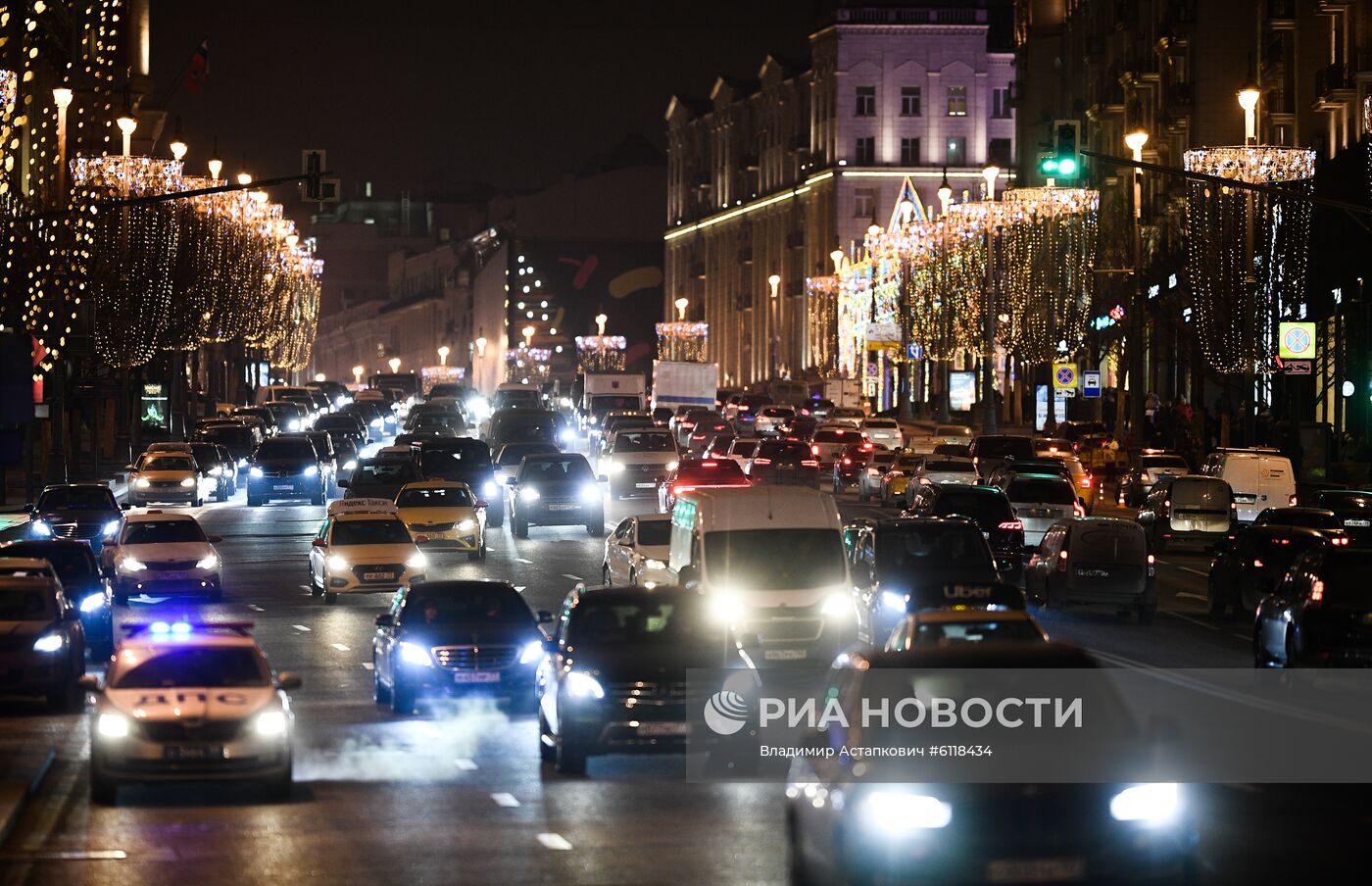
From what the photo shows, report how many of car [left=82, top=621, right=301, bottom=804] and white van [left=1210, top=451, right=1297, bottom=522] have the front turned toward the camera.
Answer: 1

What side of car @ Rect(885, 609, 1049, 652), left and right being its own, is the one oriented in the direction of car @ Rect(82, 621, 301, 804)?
right

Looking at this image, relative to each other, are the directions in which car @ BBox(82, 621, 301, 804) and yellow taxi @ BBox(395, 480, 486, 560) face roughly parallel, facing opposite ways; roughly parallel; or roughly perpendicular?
roughly parallel

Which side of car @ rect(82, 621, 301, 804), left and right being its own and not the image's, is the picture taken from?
front

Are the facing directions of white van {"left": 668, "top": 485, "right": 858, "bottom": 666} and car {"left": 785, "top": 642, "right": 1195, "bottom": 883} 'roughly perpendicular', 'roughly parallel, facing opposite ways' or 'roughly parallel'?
roughly parallel

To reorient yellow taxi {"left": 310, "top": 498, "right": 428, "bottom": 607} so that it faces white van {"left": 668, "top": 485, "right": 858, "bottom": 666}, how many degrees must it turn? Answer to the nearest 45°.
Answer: approximately 45° to its left

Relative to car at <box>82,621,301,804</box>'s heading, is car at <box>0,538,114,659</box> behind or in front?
behind

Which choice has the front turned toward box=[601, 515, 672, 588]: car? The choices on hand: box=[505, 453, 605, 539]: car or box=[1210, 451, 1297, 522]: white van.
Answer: box=[505, 453, 605, 539]: car

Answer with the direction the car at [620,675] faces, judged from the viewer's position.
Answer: facing the viewer

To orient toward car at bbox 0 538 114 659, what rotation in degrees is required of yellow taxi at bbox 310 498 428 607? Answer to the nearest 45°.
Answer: approximately 45° to its right

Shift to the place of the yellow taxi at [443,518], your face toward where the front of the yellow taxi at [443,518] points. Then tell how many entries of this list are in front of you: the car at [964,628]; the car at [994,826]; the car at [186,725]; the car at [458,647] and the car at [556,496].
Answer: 4

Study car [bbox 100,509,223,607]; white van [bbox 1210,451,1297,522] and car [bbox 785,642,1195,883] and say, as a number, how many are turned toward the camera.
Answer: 2

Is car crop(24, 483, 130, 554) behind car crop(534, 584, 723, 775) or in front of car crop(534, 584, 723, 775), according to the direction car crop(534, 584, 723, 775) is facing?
behind

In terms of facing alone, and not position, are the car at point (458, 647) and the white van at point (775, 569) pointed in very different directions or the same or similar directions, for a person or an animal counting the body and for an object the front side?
same or similar directions

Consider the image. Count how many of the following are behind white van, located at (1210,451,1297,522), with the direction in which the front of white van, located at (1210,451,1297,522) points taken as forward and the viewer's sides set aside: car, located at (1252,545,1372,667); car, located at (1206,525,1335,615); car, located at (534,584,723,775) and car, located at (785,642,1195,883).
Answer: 4

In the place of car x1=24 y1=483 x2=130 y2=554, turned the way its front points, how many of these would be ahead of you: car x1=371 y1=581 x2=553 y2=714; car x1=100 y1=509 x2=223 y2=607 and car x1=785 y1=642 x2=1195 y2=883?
3

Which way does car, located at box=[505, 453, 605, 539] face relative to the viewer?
toward the camera

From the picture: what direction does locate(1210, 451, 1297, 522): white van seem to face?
away from the camera

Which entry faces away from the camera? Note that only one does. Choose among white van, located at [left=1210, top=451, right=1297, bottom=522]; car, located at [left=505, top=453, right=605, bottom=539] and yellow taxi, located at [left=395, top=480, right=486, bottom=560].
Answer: the white van

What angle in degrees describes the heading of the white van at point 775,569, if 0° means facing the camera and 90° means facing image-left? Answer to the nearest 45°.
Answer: approximately 0°

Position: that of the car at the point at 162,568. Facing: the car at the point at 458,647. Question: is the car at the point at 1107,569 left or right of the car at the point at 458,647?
left
